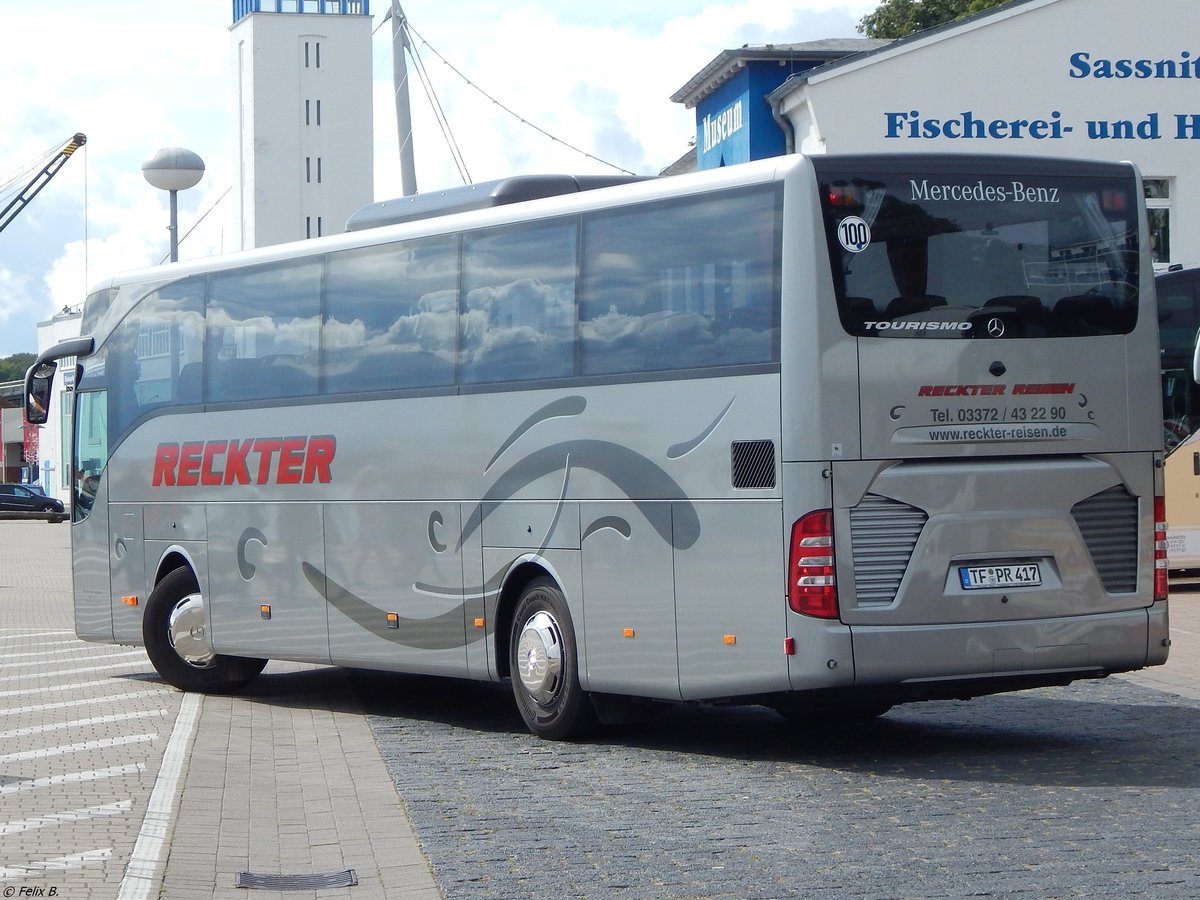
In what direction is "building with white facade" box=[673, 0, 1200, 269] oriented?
toward the camera

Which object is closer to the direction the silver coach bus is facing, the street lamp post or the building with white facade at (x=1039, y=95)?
the street lamp post

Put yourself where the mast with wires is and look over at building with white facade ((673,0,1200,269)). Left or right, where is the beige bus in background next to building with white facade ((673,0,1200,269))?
right

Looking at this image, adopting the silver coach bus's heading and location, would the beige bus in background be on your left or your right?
on your right

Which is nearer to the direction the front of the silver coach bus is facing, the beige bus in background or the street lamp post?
the street lamp post

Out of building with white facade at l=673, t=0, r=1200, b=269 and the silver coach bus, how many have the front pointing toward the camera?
1

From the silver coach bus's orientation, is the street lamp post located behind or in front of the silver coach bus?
in front

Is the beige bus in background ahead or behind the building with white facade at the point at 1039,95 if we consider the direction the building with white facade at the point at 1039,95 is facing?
ahead

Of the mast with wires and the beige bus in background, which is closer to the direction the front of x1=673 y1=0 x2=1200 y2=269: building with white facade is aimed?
the beige bus in background

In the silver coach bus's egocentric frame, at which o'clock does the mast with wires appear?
The mast with wires is roughly at 1 o'clock from the silver coach bus.

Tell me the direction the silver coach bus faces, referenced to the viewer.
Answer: facing away from the viewer and to the left of the viewer

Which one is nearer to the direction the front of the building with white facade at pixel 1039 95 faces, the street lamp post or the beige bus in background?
the beige bus in background

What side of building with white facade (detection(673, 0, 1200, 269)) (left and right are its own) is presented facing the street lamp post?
right
